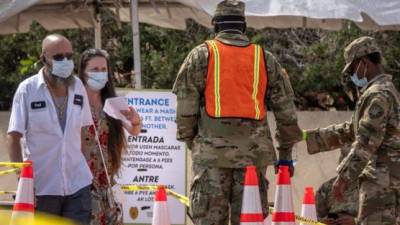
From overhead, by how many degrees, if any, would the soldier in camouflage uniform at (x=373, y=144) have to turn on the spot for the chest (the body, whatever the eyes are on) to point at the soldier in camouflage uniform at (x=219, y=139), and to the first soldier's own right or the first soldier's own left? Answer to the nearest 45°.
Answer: approximately 45° to the first soldier's own left

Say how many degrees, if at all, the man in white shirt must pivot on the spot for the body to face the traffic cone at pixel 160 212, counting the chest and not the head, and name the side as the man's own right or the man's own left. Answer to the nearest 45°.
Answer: approximately 90° to the man's own left

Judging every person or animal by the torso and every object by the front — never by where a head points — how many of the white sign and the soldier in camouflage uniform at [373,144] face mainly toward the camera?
1

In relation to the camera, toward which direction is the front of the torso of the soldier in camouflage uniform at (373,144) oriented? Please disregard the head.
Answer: to the viewer's left

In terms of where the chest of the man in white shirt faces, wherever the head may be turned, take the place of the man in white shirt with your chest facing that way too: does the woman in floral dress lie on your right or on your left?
on your left

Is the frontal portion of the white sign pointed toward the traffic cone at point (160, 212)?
yes

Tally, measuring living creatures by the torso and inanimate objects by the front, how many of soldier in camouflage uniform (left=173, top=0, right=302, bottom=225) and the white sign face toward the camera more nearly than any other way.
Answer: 1

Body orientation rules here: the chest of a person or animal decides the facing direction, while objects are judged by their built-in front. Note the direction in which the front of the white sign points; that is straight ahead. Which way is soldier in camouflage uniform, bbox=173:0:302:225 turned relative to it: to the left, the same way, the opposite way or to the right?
the opposite way

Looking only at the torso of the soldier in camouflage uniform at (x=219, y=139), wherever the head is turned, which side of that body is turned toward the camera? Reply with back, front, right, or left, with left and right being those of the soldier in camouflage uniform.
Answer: back
